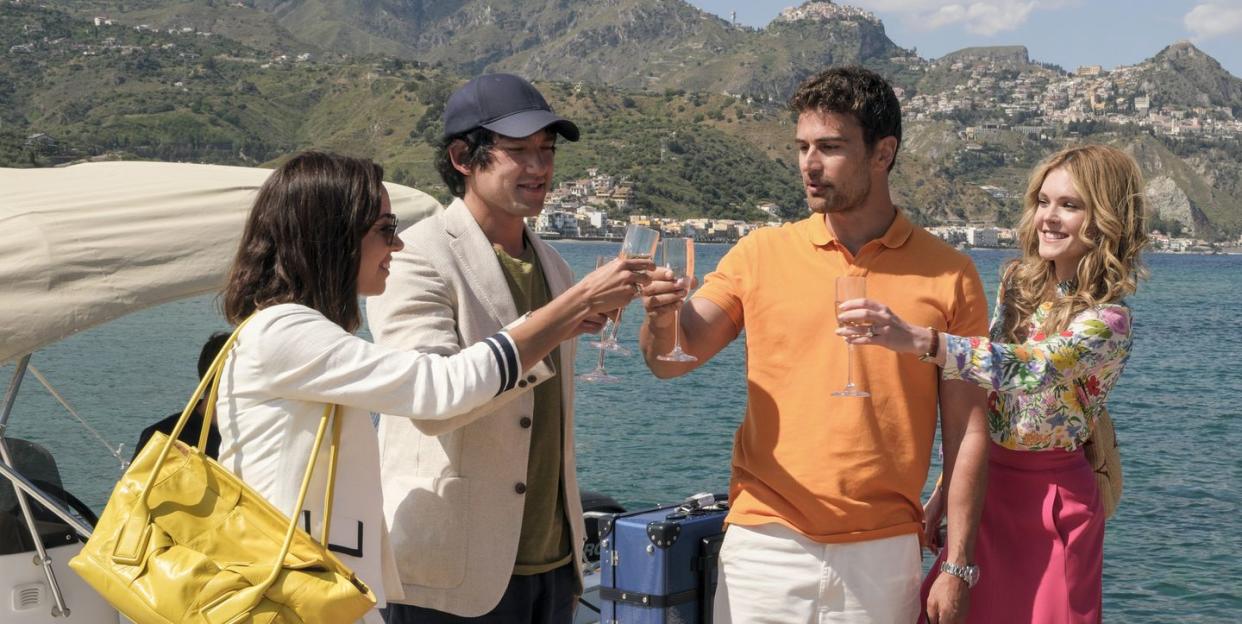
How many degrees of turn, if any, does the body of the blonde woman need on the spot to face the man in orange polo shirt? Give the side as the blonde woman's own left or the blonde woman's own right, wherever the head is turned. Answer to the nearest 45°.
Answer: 0° — they already face them

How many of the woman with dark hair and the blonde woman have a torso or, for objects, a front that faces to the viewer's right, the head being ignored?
1

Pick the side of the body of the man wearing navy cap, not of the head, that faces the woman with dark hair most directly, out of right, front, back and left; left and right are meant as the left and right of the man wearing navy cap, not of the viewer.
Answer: right

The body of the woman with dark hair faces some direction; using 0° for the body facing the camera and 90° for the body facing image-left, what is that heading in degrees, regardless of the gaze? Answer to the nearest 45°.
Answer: approximately 270°

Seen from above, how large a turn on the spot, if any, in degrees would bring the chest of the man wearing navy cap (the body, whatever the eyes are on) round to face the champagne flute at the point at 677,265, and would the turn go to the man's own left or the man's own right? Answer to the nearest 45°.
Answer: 0° — they already face it

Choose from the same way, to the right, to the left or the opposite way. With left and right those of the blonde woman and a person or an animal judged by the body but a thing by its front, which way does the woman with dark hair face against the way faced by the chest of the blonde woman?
the opposite way

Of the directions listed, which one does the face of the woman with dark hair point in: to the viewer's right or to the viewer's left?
to the viewer's right

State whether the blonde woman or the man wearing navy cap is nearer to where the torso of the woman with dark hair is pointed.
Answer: the blonde woman

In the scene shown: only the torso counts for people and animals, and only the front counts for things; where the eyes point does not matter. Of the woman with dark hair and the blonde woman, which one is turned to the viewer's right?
the woman with dark hair

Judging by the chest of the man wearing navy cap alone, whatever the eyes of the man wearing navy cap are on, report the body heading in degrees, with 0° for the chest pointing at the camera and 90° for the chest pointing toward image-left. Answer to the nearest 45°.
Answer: approximately 315°
